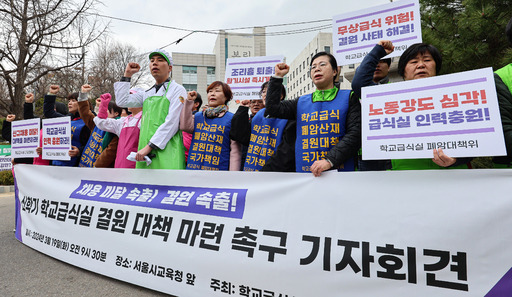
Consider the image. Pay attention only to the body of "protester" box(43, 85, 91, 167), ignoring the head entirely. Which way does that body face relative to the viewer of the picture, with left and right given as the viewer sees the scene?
facing the viewer and to the left of the viewer

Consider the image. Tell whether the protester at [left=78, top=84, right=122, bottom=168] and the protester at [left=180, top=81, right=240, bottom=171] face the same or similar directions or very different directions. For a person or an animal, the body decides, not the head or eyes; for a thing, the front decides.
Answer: same or similar directions

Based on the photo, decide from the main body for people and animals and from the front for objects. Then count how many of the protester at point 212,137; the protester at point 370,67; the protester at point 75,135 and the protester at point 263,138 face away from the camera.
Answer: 0

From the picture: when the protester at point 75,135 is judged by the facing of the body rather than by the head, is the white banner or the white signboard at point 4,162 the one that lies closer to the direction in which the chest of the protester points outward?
the white banner

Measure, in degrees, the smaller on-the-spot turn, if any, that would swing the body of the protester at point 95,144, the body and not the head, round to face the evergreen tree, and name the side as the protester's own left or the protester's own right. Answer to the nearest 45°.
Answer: approximately 135° to the protester's own left

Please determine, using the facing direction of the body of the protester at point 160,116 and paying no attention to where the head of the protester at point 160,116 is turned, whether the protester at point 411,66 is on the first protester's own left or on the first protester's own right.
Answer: on the first protester's own left

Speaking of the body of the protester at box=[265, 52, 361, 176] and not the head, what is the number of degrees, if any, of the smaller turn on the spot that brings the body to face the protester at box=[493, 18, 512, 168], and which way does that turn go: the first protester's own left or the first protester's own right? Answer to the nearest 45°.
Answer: approximately 90° to the first protester's own left

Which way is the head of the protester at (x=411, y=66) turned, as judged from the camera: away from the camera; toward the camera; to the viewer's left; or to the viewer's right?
toward the camera

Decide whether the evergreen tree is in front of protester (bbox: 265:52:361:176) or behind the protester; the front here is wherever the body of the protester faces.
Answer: behind

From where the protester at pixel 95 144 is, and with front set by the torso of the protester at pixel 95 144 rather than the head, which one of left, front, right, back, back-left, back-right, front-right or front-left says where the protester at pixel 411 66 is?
left

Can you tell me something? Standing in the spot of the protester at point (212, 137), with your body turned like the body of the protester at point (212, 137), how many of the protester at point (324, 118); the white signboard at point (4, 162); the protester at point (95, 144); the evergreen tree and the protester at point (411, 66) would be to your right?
2

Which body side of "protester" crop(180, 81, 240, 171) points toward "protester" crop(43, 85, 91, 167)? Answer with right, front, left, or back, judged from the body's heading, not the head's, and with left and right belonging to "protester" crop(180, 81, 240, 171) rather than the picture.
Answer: right

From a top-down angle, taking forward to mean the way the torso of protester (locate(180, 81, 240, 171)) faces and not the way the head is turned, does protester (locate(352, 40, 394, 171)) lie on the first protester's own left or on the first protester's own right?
on the first protester's own left

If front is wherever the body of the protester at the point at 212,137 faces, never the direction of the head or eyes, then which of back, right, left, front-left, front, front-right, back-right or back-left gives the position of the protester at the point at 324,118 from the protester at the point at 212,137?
left

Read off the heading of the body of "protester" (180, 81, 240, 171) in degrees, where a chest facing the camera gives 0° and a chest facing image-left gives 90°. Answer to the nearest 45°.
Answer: approximately 45°

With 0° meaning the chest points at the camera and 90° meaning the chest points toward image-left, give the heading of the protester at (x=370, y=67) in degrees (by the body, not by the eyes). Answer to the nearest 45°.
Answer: approximately 45°

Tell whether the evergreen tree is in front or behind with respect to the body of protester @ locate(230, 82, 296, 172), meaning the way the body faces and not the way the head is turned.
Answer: behind
